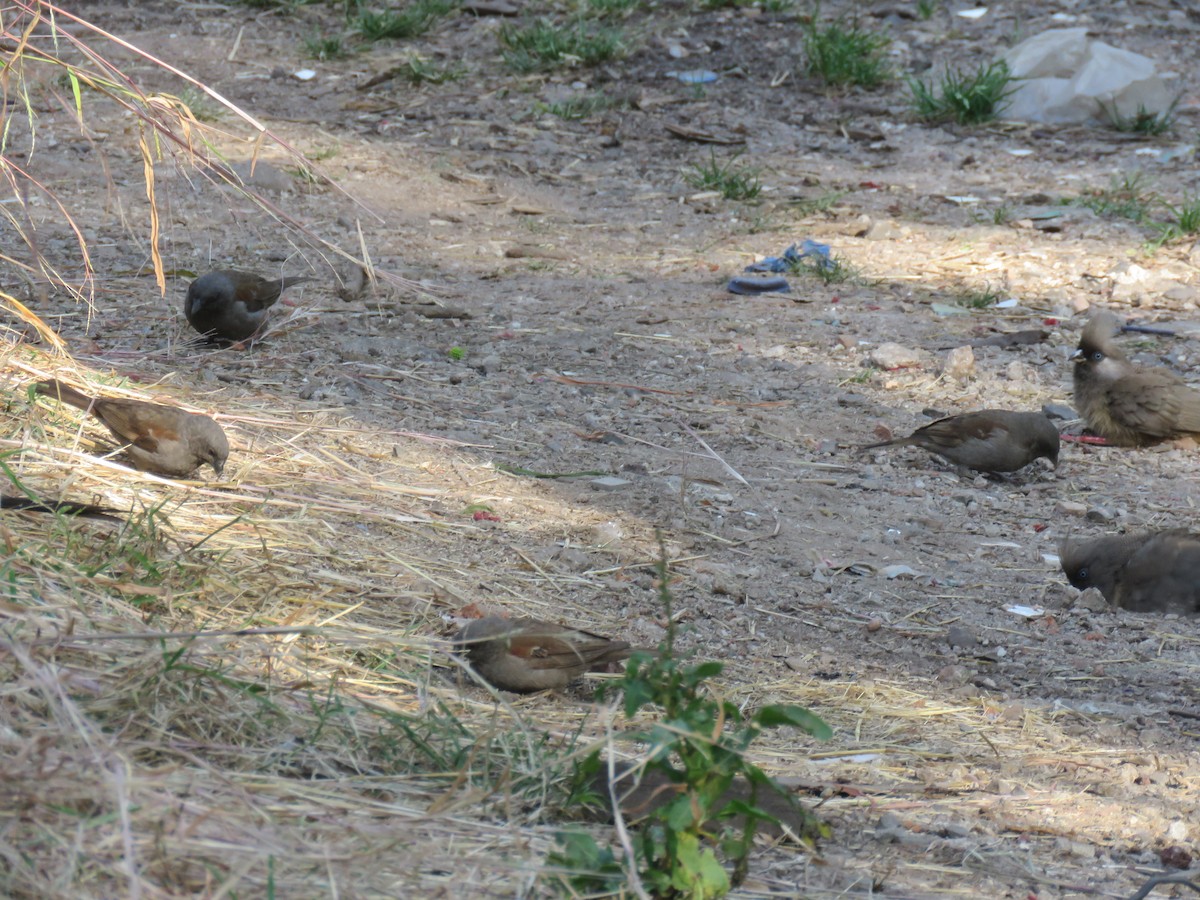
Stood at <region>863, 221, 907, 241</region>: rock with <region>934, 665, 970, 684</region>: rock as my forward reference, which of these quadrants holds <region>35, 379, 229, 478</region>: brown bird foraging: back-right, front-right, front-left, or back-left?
front-right

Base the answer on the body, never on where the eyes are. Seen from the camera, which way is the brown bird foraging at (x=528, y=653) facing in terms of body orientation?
to the viewer's left

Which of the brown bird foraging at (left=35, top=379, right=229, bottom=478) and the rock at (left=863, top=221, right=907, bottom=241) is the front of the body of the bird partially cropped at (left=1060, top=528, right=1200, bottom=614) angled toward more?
the brown bird foraging

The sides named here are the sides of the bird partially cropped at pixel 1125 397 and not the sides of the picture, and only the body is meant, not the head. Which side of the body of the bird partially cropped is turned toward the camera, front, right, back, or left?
left

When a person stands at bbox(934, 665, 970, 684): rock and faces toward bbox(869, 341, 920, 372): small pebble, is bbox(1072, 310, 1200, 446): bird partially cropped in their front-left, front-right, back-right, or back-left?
front-right

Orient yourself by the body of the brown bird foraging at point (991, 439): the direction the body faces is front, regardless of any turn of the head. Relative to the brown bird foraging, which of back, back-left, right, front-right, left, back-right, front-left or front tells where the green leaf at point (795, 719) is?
right

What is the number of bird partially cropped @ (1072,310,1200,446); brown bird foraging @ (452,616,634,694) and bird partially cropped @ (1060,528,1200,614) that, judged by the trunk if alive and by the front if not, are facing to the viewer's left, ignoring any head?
3

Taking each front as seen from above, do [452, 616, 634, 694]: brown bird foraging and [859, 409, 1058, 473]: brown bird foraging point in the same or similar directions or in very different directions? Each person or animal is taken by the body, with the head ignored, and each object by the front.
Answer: very different directions

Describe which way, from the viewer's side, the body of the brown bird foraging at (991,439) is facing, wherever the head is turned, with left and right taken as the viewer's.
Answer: facing to the right of the viewer

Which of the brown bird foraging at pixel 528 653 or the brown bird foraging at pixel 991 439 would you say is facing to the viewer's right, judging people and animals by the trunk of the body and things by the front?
the brown bird foraging at pixel 991 439

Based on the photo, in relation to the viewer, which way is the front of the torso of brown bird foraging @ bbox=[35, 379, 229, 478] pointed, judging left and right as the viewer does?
facing to the right of the viewer

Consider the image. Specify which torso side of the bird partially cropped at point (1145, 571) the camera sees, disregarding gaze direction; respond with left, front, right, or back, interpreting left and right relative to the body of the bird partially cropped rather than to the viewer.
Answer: left

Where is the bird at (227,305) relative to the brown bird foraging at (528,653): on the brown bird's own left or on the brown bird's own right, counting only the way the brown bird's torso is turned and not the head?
on the brown bird's own right

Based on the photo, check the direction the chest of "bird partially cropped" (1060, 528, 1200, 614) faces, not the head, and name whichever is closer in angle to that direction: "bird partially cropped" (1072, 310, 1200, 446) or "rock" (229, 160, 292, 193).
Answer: the rock

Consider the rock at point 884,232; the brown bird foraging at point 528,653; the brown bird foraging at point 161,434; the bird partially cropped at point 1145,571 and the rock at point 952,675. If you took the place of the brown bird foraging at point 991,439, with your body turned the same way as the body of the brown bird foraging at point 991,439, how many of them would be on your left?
1

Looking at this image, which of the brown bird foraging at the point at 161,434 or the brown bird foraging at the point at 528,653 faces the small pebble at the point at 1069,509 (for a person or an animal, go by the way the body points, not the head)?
the brown bird foraging at the point at 161,434

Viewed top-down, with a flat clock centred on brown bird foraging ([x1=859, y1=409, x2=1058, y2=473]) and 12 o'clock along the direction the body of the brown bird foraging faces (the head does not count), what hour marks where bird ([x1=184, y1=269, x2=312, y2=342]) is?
The bird is roughly at 6 o'clock from the brown bird foraging.

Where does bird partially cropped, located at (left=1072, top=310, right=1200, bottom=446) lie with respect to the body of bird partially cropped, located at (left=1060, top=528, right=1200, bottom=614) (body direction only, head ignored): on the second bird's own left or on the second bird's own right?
on the second bird's own right
